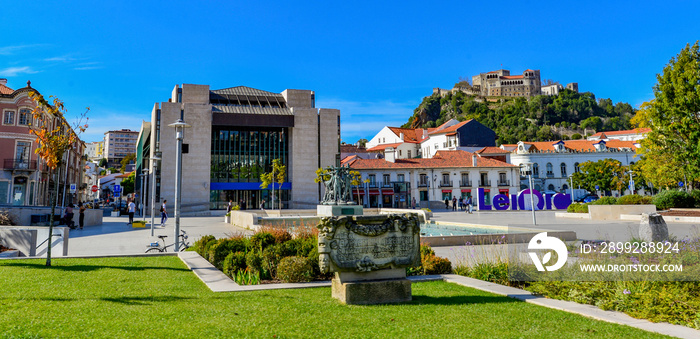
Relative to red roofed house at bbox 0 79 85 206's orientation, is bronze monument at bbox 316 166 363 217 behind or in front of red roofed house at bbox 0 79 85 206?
in front

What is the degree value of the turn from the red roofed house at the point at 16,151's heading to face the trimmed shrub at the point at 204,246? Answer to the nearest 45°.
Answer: approximately 45° to its right

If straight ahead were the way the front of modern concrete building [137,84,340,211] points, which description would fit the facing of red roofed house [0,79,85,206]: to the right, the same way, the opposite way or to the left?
to the left

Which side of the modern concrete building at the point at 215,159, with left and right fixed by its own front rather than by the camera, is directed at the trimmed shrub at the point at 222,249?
front

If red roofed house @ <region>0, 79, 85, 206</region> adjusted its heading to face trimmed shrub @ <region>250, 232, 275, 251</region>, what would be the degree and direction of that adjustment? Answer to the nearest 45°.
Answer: approximately 45° to its right

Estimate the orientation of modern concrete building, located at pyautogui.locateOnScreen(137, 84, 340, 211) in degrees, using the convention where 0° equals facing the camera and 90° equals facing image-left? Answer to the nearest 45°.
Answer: approximately 0°

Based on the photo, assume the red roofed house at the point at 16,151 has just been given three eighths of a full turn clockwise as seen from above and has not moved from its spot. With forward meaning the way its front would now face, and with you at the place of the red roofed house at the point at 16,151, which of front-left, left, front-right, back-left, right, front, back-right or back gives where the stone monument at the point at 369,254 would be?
left

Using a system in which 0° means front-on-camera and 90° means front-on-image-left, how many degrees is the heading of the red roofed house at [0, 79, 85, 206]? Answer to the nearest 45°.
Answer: approximately 315°

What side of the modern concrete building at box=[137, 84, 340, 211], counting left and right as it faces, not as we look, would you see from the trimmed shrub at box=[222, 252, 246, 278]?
front

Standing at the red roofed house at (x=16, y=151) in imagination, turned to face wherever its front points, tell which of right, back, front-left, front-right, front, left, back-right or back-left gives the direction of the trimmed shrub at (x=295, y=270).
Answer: front-right

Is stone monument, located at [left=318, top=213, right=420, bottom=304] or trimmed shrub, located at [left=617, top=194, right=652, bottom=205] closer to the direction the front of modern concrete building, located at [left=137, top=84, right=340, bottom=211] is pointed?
the stone monument

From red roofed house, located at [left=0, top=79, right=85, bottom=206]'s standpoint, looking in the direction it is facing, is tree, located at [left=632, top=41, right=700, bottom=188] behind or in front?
in front

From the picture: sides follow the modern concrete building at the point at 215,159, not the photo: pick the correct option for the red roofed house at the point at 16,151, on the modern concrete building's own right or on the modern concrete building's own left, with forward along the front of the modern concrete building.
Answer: on the modern concrete building's own right

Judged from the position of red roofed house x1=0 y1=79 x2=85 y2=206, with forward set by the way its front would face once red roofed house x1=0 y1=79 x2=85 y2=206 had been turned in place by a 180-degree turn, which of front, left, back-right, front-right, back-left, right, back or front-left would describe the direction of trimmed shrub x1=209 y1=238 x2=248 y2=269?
back-left

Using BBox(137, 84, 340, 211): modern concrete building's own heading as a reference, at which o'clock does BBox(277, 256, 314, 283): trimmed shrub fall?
The trimmed shrub is roughly at 12 o'clock from the modern concrete building.

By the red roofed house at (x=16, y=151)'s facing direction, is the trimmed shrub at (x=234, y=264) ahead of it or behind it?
ahead

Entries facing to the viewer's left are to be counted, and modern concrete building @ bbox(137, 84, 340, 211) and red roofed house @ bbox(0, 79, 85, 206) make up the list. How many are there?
0
